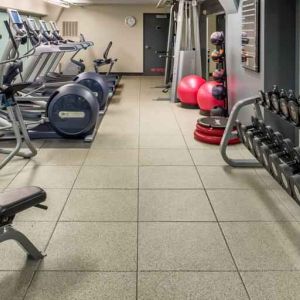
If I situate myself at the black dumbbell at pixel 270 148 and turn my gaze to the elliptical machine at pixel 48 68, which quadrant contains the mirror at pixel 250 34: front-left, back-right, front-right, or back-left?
front-right

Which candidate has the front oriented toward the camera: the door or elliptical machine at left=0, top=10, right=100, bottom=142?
the door

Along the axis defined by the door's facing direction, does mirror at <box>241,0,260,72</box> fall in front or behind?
in front

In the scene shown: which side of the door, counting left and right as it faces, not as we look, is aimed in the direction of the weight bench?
front

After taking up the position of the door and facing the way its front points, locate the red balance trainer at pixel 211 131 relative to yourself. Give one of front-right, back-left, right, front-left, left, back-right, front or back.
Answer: front

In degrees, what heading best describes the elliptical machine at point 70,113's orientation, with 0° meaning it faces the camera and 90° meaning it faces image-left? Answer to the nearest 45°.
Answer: approximately 90°

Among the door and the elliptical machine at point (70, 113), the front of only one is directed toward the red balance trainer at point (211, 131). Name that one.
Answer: the door

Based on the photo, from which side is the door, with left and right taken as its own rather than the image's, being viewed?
front

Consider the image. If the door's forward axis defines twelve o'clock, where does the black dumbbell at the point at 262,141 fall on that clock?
The black dumbbell is roughly at 12 o'clock from the door.

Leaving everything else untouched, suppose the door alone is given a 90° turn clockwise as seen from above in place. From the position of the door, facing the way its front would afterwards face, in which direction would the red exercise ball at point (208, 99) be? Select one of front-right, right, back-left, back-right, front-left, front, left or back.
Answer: left
